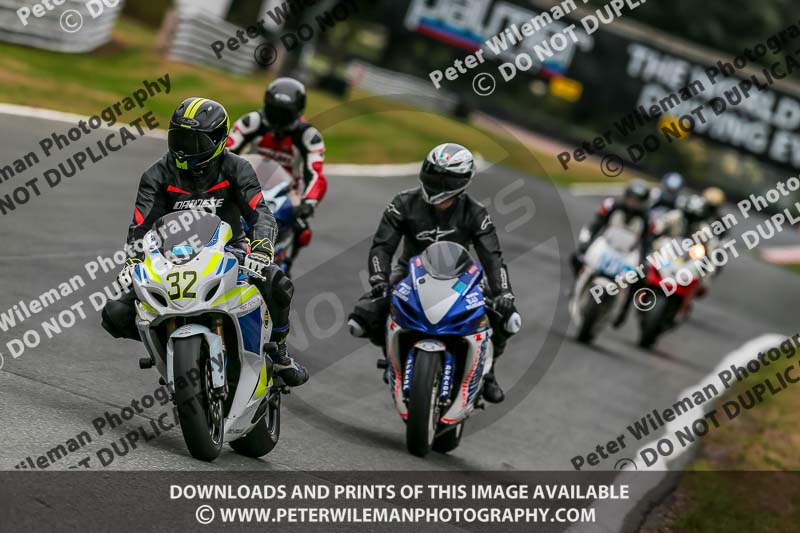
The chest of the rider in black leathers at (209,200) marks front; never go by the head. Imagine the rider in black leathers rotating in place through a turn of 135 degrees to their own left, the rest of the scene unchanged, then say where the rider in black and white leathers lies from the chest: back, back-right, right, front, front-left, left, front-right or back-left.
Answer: front

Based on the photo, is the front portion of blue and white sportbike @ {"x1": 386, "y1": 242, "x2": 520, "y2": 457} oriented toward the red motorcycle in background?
no

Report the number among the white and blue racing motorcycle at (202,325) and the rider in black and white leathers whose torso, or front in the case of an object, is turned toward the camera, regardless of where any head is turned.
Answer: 2

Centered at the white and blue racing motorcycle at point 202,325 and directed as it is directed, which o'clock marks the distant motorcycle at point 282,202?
The distant motorcycle is roughly at 6 o'clock from the white and blue racing motorcycle.

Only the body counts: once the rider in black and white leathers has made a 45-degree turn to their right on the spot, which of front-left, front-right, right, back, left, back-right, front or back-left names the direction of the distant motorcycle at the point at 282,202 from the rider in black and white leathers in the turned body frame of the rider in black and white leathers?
right

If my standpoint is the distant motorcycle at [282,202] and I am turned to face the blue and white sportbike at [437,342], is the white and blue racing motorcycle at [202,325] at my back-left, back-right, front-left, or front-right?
front-right

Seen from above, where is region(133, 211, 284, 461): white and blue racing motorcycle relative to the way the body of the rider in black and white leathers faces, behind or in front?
in front

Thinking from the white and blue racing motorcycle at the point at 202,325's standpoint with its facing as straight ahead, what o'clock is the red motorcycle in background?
The red motorcycle in background is roughly at 7 o'clock from the white and blue racing motorcycle.

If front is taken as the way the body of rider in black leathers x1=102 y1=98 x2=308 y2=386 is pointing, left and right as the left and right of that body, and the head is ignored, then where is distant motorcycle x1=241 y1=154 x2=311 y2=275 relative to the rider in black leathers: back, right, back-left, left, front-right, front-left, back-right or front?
back

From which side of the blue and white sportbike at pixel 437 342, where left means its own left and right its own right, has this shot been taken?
front

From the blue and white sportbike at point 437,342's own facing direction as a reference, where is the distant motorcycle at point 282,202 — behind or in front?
behind

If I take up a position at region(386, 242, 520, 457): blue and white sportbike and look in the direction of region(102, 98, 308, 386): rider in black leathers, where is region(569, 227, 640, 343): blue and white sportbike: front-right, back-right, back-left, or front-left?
back-right

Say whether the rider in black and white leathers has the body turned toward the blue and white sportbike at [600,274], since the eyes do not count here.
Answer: no

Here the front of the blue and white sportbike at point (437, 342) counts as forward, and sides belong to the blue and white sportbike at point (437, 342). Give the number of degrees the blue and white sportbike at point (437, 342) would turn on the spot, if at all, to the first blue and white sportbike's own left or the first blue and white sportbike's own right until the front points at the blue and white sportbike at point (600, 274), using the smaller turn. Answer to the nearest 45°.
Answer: approximately 180°

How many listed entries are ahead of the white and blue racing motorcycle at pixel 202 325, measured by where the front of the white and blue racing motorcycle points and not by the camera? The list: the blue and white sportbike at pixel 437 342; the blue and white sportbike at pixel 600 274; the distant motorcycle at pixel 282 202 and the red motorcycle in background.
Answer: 0

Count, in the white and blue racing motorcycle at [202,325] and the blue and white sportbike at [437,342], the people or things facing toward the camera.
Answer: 2

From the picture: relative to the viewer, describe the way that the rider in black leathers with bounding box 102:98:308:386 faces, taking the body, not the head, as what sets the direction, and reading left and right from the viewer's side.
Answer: facing the viewer

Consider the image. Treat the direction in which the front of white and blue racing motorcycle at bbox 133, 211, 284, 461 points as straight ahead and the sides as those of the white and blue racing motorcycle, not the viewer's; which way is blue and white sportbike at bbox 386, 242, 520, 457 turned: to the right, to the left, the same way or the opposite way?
the same way
